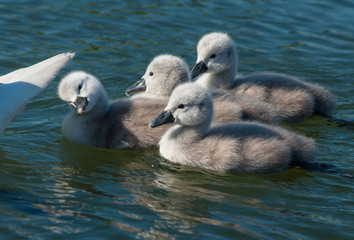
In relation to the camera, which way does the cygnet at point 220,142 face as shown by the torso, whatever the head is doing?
to the viewer's left

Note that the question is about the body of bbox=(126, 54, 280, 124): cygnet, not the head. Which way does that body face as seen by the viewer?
to the viewer's left

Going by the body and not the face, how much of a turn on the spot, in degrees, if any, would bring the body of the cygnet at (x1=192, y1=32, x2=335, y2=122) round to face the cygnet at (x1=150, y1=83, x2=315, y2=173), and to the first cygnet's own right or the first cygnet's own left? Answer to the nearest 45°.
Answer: approximately 90° to the first cygnet's own left

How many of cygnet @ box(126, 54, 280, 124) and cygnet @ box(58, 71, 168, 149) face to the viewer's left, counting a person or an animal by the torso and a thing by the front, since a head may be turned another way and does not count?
2

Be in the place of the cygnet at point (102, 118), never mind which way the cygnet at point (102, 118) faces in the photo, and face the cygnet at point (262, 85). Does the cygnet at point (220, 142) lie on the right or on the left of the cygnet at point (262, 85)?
right

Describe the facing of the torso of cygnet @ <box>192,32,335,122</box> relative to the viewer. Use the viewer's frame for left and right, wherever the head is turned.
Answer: facing to the left of the viewer

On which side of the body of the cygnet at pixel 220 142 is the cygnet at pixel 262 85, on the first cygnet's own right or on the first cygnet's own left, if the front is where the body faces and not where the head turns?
on the first cygnet's own right

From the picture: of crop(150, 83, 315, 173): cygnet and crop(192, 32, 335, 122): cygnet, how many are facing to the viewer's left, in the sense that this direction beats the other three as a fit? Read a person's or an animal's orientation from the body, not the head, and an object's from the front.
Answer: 2

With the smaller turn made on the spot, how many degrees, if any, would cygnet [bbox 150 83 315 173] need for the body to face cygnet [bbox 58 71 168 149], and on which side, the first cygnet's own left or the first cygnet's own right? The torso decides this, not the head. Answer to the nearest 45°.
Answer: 0° — it already faces it

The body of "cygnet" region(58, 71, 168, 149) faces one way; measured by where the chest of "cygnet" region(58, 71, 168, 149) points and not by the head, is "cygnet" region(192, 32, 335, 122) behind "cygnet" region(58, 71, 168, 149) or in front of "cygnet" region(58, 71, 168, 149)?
behind

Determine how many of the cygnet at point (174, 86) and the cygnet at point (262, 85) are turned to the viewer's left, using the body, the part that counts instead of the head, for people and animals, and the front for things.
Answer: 2

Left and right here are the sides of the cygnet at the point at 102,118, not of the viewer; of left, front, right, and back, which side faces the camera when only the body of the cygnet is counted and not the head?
left
